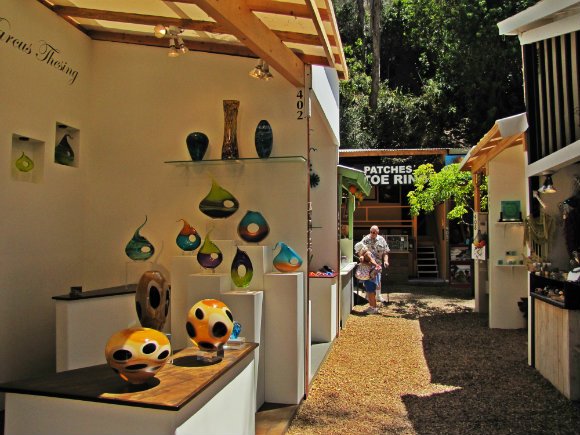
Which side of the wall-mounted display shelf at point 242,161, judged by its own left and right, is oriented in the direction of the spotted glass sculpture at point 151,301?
front

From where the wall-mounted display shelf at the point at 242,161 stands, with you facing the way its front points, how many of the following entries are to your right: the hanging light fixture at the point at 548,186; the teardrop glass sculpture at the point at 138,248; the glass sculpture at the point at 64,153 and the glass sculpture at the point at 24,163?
3

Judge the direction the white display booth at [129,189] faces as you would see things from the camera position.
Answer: facing the viewer and to the right of the viewer

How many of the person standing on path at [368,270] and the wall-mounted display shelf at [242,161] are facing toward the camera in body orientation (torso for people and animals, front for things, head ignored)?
1

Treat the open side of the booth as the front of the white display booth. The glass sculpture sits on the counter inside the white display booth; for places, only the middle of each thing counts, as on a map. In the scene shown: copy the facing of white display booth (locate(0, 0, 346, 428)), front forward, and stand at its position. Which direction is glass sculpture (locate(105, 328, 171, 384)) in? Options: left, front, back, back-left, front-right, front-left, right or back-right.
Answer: front-right

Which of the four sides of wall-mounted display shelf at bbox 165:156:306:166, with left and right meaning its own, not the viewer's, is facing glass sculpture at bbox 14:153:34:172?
right
